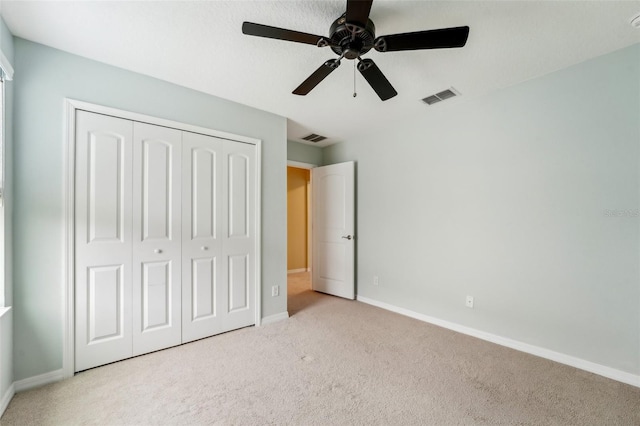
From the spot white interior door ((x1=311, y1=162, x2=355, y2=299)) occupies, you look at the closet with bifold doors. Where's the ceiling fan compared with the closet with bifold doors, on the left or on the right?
left

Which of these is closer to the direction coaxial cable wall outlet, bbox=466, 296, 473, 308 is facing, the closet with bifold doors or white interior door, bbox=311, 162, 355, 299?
the closet with bifold doors

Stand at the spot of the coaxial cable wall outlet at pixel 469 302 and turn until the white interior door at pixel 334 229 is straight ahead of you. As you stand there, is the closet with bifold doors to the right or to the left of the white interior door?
left

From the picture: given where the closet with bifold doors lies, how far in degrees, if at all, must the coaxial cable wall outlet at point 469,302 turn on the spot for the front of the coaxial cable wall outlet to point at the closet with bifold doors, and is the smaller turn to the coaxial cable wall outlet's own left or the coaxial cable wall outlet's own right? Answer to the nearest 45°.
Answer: approximately 45° to the coaxial cable wall outlet's own right

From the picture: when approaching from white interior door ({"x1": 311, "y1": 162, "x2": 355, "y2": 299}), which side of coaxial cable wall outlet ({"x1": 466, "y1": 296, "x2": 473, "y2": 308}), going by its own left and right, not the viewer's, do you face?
right

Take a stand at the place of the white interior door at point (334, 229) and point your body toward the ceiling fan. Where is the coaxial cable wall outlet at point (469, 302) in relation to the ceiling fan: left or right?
left
